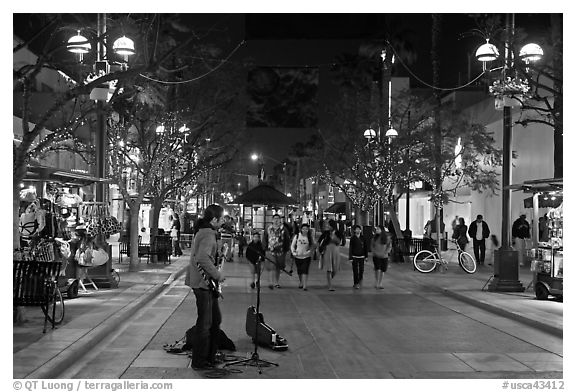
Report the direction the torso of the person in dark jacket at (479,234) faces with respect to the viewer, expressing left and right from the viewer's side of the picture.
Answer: facing the viewer

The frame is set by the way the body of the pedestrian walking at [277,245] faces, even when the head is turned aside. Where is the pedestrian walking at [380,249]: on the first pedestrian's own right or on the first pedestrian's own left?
on the first pedestrian's own left

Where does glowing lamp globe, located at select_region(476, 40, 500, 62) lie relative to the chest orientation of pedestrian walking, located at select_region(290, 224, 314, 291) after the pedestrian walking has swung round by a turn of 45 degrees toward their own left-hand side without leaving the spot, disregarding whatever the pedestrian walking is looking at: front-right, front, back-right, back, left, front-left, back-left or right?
front

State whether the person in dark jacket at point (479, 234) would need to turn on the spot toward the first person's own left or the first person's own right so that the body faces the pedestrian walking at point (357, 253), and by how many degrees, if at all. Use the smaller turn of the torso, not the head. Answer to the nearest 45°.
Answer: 0° — they already face them

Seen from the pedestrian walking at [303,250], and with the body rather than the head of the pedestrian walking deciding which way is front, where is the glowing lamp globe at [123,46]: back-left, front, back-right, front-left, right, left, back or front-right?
front-right

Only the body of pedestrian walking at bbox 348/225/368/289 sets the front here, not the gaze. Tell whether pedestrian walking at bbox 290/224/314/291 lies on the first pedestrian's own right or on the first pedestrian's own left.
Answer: on the first pedestrian's own right

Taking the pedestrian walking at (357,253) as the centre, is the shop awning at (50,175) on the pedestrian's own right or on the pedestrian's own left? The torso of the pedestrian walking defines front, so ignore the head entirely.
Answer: on the pedestrian's own right

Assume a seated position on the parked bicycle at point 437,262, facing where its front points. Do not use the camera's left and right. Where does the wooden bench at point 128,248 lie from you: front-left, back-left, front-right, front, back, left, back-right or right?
back

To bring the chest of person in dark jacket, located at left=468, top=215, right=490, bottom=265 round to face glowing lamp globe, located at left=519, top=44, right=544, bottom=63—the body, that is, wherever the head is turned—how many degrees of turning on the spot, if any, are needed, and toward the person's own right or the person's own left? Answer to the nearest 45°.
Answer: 0° — they already face it

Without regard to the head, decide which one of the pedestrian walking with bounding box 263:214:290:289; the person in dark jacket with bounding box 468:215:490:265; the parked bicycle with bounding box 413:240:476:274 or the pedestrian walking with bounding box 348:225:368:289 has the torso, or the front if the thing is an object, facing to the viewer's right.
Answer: the parked bicycle

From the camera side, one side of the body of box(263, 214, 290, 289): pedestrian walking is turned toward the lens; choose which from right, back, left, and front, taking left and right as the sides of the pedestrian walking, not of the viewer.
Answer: front

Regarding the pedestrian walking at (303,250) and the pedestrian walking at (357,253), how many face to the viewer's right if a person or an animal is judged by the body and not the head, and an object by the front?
0

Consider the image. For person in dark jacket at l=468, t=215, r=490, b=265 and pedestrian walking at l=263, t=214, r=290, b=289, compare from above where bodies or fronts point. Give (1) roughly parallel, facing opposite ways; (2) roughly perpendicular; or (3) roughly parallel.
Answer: roughly parallel

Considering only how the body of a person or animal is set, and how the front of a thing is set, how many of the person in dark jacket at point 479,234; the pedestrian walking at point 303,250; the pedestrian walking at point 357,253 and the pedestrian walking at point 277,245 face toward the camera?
4
